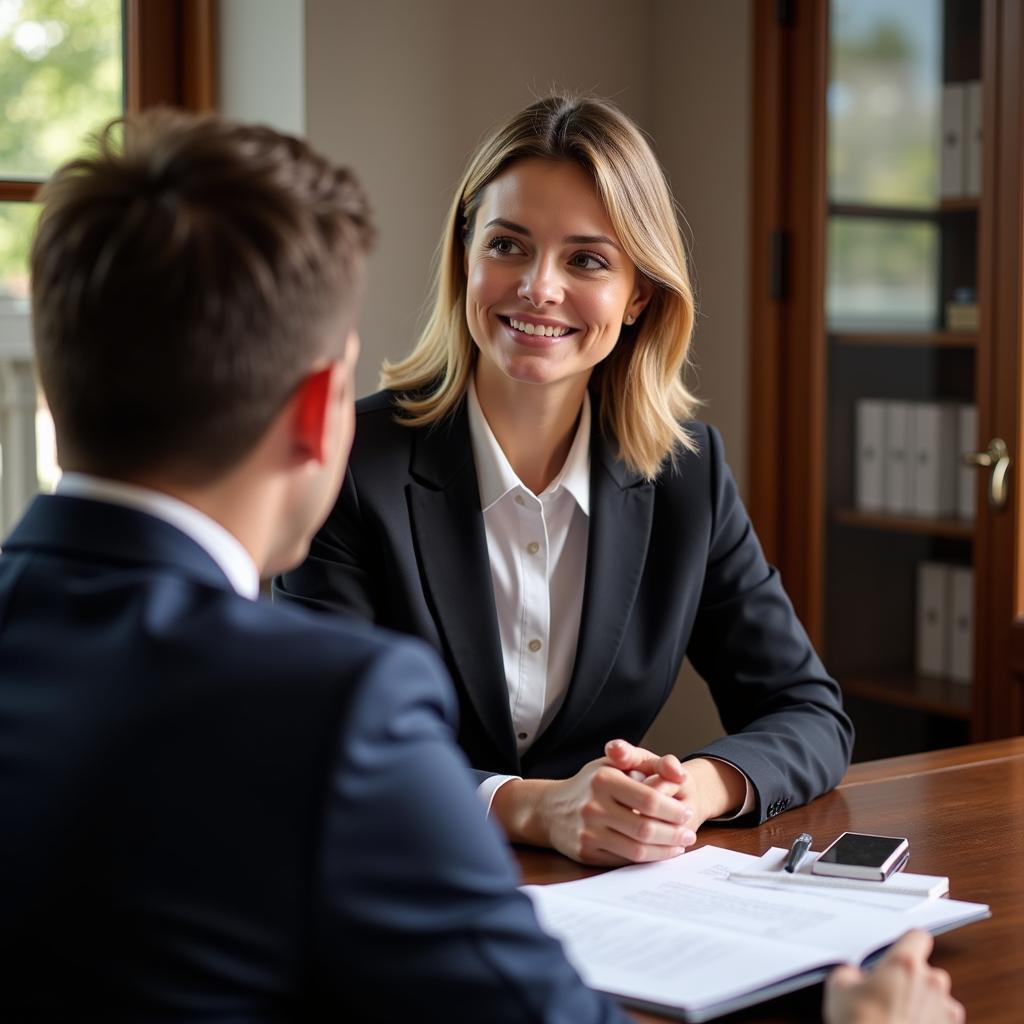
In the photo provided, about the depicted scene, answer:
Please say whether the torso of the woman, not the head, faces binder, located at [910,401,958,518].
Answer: no

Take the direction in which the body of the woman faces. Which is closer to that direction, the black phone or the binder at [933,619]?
the black phone

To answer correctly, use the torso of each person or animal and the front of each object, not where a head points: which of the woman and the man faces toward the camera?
the woman

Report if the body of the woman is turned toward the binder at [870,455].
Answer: no

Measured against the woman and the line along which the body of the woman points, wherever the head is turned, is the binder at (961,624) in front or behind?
behind

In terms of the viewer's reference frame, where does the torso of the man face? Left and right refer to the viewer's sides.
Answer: facing away from the viewer and to the right of the viewer

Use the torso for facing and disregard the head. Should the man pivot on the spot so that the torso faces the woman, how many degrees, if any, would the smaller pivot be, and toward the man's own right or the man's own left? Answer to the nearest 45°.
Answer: approximately 45° to the man's own left

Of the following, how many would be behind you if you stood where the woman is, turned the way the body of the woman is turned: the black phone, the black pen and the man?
0

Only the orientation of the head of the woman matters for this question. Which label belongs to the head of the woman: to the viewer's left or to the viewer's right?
to the viewer's left

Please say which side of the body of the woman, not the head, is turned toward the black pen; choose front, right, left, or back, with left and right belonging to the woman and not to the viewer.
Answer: front

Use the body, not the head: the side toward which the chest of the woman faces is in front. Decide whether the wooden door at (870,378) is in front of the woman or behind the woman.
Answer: behind

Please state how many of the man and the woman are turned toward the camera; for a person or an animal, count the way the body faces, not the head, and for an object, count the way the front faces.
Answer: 1

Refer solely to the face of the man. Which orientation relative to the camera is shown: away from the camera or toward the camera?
away from the camera

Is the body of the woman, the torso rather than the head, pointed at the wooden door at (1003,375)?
no

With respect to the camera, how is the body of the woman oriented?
toward the camera

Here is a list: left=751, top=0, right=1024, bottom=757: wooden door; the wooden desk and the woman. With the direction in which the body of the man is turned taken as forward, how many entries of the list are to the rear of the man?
0
